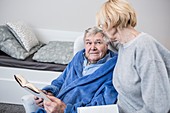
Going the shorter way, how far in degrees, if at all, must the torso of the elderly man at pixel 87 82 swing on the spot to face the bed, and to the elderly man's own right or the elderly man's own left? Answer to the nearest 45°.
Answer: approximately 90° to the elderly man's own right

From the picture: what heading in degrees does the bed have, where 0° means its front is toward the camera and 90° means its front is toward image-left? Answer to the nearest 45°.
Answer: approximately 0°

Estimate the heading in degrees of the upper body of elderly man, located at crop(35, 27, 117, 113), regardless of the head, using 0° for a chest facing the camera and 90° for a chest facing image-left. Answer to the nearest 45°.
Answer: approximately 45°
